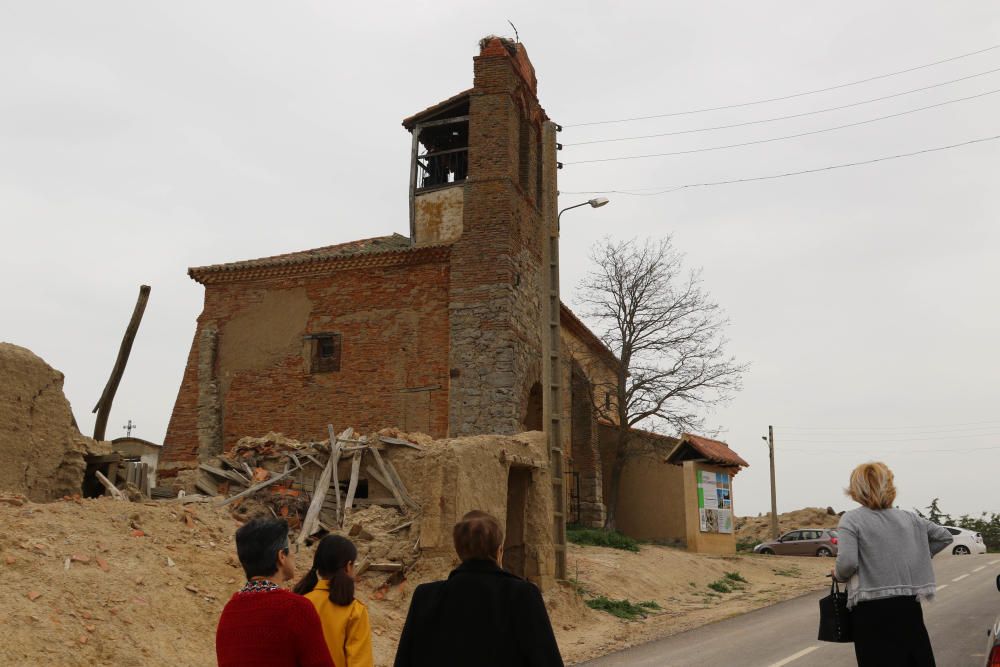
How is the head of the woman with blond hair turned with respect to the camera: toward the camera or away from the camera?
away from the camera

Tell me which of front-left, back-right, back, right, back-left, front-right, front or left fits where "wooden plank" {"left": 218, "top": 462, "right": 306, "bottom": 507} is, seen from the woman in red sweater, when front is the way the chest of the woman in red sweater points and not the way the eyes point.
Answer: front-left

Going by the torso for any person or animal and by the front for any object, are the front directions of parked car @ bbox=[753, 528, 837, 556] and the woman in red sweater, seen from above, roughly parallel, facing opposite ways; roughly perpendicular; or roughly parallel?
roughly perpendicular

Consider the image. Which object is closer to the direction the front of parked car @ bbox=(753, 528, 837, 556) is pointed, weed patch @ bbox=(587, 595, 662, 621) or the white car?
the weed patch

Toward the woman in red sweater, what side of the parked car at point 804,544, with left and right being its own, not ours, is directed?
left

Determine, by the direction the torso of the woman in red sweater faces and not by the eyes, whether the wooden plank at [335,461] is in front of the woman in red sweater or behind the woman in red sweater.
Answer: in front

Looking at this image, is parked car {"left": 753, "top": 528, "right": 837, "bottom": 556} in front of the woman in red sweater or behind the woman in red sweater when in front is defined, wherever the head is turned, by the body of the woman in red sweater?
in front

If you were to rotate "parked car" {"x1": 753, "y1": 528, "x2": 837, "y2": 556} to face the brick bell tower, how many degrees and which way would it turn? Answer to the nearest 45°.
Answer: approximately 45° to its left

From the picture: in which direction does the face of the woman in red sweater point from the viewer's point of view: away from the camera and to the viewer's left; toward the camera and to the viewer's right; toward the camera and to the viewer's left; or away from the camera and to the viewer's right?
away from the camera and to the viewer's right

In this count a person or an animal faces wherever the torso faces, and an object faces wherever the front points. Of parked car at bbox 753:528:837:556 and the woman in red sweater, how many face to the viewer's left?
1

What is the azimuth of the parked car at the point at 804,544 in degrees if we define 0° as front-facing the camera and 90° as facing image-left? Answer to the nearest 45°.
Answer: approximately 90°

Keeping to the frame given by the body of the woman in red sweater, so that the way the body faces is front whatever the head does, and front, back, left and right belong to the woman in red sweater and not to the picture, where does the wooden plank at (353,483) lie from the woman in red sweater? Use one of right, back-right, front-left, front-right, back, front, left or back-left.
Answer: front-left

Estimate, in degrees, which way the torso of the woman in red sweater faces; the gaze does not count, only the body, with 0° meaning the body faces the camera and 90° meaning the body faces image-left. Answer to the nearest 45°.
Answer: approximately 225°
